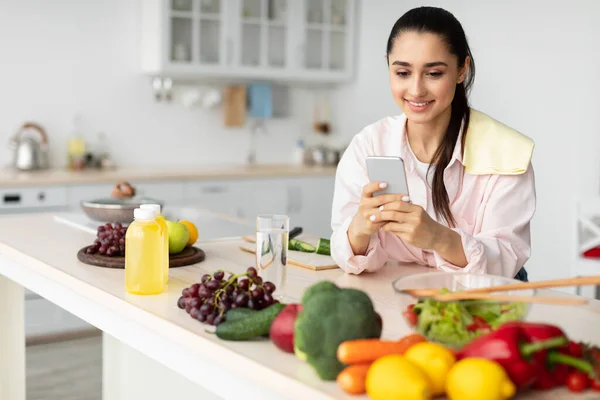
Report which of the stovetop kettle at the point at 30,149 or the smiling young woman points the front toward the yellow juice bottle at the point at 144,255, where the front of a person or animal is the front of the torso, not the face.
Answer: the smiling young woman

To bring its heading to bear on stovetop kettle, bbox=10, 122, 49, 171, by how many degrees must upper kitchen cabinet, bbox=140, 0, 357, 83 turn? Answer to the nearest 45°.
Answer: approximately 90° to its right

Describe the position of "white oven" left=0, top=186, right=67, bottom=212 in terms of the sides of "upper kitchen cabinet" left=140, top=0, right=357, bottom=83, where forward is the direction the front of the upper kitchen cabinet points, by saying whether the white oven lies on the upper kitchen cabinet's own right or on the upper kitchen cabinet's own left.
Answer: on the upper kitchen cabinet's own right

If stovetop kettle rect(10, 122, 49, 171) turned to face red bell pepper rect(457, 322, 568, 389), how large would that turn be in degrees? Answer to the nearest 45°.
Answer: approximately 90° to its left

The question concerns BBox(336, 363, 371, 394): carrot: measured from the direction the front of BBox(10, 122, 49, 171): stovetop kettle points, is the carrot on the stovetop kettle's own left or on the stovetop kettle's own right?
on the stovetop kettle's own left

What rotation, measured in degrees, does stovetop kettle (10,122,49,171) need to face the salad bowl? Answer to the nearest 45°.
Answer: approximately 90° to its left

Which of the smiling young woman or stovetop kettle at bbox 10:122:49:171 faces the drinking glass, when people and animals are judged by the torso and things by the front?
the smiling young woman

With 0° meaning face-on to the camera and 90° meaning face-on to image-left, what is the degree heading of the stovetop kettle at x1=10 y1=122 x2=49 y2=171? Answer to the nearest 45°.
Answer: approximately 90°

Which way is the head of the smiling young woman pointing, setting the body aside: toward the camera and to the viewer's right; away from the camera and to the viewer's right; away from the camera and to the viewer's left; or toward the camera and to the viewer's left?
toward the camera and to the viewer's left

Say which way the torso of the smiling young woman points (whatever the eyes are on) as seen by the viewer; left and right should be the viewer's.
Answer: facing the viewer and to the left of the viewer

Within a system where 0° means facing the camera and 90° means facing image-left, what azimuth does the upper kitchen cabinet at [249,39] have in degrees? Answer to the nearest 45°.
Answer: approximately 315°

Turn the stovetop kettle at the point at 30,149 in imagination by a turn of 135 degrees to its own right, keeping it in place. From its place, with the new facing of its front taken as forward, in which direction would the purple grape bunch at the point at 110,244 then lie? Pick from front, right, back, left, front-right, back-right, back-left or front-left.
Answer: back-right

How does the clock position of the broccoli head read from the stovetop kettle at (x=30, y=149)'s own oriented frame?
The broccoli head is roughly at 9 o'clock from the stovetop kettle.

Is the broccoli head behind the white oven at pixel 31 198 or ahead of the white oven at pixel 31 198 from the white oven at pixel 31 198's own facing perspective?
ahead

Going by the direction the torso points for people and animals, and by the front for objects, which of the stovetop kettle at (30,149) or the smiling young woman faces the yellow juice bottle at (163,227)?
the smiling young woman

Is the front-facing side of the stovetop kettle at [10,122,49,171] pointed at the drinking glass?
no

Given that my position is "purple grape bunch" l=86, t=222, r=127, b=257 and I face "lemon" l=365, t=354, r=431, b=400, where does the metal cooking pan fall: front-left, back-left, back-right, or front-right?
back-left
